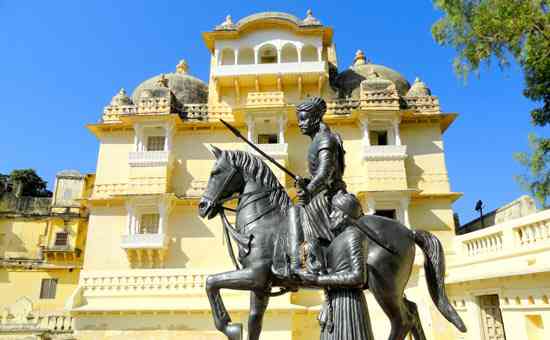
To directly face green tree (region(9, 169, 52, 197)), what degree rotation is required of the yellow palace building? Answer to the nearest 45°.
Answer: approximately 135° to its right

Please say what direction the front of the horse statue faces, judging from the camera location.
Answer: facing to the left of the viewer

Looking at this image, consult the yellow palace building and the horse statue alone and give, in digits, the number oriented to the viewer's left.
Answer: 1

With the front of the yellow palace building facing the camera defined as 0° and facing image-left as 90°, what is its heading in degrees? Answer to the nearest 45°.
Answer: approximately 0°

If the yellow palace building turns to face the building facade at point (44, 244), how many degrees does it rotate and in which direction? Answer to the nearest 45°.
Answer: approximately 135° to its right

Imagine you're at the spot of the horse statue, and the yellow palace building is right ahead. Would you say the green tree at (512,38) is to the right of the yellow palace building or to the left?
right

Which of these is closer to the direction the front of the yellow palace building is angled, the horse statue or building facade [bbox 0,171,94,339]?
the horse statue

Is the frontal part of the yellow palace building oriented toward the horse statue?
yes

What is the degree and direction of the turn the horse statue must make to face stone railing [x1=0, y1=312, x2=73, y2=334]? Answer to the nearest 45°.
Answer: approximately 45° to its right

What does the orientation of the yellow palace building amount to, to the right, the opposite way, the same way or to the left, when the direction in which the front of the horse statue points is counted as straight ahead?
to the left
